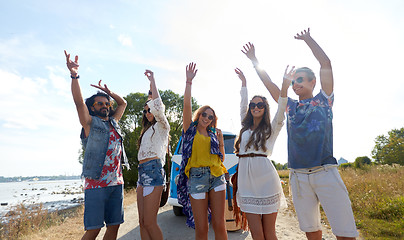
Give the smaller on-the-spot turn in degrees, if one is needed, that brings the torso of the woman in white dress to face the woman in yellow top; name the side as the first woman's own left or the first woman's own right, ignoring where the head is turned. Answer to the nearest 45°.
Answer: approximately 90° to the first woman's own right

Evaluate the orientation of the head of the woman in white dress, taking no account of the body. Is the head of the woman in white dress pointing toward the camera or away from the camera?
toward the camera

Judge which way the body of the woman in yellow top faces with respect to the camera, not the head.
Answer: toward the camera

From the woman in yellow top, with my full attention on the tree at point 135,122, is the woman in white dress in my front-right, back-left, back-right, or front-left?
back-right

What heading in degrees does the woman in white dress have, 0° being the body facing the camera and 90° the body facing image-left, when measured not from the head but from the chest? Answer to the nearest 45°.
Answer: approximately 0°

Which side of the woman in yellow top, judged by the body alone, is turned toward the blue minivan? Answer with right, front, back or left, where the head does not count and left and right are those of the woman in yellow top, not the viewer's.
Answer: back

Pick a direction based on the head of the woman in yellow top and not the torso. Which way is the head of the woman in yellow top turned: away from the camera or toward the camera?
toward the camera

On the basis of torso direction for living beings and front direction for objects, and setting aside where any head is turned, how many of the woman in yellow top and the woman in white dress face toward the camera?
2

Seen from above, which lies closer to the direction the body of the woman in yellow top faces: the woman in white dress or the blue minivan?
the woman in white dress
